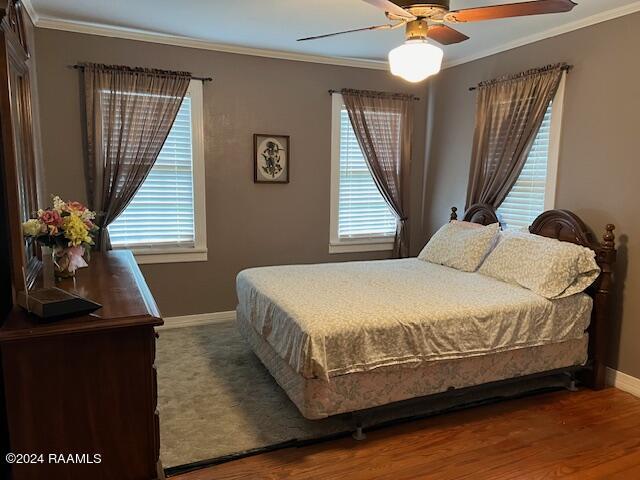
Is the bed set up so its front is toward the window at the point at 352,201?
no

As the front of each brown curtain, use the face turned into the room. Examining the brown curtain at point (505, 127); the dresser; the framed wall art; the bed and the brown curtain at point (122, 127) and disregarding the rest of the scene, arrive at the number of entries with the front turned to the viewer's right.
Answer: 1

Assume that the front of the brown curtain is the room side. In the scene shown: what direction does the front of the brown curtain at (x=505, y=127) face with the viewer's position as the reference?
facing the viewer and to the left of the viewer

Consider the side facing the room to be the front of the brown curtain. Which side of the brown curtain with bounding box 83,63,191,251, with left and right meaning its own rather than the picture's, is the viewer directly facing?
front

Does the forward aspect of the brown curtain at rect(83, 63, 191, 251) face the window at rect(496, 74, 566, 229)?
no

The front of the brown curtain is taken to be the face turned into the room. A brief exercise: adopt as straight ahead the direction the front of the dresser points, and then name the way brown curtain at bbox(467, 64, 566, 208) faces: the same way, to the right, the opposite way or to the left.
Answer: the opposite way

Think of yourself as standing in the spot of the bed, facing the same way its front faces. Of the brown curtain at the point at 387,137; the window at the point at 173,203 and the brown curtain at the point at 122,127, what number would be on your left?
0

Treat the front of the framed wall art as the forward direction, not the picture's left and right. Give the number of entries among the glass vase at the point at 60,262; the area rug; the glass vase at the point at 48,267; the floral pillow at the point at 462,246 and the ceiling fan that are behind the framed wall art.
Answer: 0

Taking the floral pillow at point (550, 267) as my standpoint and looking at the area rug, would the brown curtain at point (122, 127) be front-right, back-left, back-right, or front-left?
front-right

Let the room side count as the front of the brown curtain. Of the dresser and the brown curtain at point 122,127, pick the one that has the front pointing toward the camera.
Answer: the brown curtain

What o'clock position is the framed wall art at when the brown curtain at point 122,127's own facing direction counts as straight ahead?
The framed wall art is roughly at 9 o'clock from the brown curtain.

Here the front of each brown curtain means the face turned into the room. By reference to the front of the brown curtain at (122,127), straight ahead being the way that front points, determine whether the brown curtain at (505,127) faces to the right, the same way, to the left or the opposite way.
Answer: to the right

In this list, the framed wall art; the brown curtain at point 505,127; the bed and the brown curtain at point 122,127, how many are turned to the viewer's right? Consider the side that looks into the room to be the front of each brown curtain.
0

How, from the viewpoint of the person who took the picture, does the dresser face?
facing to the right of the viewer

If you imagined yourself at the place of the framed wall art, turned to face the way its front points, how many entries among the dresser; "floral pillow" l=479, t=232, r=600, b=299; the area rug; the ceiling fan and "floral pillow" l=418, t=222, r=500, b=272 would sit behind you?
0
